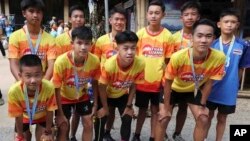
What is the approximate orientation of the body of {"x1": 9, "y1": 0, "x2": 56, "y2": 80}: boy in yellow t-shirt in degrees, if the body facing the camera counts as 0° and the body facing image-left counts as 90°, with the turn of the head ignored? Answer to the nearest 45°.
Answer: approximately 0°

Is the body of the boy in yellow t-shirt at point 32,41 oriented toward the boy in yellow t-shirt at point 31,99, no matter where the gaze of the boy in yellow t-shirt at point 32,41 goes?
yes

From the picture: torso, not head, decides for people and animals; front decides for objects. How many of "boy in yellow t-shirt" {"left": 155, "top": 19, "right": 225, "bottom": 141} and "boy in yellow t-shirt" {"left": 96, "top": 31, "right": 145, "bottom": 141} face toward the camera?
2

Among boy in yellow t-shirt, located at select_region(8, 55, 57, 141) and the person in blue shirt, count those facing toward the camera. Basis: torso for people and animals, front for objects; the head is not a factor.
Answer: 2

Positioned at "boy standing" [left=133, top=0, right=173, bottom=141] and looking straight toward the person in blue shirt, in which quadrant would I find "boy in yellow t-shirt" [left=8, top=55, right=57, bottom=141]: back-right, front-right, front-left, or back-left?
back-right

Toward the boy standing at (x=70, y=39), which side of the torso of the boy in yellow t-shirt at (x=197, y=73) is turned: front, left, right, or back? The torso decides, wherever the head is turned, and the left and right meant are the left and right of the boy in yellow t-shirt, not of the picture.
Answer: right

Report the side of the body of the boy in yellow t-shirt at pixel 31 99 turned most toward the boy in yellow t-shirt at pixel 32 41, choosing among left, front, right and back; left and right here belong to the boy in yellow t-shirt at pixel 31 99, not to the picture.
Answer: back

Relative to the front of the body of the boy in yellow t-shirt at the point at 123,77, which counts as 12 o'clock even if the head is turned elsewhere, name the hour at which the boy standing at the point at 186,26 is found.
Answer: The boy standing is roughly at 8 o'clock from the boy in yellow t-shirt.

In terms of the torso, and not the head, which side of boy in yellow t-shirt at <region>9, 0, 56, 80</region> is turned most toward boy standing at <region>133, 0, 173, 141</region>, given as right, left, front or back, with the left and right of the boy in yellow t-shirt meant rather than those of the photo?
left
